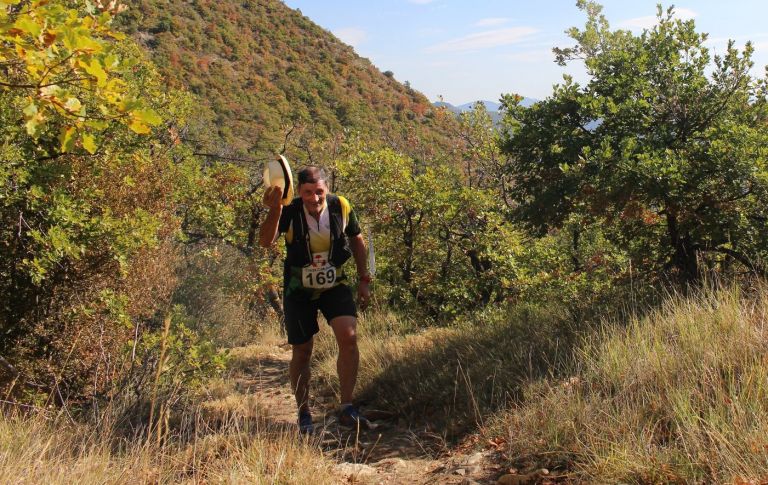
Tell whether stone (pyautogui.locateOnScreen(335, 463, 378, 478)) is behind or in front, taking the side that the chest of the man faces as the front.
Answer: in front

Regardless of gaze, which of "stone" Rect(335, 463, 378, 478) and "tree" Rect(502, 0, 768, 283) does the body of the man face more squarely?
the stone

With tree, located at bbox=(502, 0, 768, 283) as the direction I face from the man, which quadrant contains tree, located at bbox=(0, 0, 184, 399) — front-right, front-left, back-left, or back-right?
back-left

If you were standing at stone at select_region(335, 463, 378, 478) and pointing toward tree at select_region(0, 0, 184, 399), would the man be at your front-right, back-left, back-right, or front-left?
front-right

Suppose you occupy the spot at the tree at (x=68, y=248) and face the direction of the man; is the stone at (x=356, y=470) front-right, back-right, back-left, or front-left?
front-right

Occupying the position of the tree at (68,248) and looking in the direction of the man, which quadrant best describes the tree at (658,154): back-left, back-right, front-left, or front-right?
front-left

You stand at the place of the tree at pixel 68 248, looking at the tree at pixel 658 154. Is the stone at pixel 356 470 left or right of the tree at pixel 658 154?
right

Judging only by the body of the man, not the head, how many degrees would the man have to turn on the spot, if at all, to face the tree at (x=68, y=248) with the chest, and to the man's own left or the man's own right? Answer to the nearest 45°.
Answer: approximately 90° to the man's own right

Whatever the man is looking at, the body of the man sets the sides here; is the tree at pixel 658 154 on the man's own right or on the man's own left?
on the man's own left

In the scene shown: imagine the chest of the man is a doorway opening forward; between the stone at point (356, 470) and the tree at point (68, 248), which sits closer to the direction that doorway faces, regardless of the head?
the stone

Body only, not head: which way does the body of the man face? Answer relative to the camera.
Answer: toward the camera
